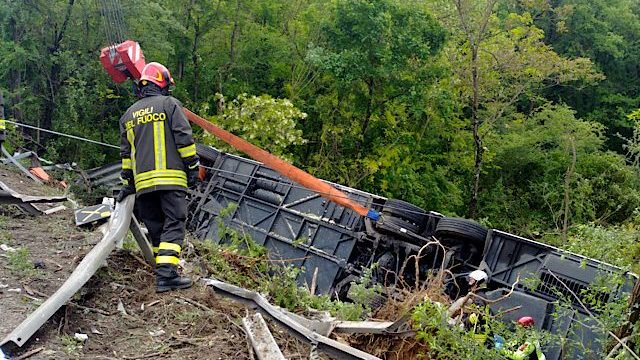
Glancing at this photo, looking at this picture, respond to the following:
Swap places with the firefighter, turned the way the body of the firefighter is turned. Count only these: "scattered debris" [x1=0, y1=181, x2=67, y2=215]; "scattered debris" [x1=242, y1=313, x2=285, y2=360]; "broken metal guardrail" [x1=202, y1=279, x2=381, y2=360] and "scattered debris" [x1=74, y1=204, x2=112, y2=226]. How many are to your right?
2

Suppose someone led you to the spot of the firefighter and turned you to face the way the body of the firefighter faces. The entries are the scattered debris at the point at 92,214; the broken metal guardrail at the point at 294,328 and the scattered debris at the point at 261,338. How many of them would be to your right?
2

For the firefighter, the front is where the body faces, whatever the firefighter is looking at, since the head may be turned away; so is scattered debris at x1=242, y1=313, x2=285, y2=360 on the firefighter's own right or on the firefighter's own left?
on the firefighter's own right

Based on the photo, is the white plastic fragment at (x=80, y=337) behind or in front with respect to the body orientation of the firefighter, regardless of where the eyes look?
behind

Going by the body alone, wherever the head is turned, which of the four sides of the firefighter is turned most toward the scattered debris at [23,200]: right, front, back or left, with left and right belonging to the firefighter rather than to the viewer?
left

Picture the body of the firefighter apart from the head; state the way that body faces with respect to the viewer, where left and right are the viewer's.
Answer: facing away from the viewer and to the right of the viewer
